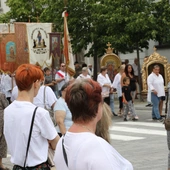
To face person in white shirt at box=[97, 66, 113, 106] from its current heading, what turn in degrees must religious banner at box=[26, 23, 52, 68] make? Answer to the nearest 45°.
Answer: approximately 45° to its left

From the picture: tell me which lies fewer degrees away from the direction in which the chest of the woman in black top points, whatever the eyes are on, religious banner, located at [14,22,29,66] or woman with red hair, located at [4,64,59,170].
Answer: the woman with red hair

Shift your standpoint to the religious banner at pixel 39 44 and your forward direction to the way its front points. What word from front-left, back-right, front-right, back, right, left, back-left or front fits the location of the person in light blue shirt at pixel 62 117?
front

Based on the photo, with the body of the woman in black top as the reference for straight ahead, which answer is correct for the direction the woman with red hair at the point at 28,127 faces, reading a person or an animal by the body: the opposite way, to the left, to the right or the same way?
the opposite way

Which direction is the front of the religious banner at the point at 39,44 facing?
toward the camera

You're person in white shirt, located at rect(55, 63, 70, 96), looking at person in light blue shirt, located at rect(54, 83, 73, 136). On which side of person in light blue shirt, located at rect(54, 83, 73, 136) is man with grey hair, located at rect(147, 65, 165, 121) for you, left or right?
left

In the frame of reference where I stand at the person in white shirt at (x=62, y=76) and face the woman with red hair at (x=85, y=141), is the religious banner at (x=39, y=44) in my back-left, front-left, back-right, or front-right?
back-right

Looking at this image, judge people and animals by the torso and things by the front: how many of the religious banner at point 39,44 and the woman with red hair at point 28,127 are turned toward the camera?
1

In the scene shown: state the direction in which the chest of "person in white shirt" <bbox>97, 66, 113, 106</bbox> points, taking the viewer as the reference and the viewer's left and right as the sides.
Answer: facing the viewer and to the right of the viewer

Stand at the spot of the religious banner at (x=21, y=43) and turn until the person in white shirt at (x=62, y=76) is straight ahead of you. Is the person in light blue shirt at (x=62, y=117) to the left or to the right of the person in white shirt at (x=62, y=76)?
right

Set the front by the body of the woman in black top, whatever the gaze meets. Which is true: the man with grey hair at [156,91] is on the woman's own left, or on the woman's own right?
on the woman's own left

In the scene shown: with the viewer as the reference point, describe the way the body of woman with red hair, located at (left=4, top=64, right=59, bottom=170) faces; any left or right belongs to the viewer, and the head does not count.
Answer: facing away from the viewer and to the right of the viewer

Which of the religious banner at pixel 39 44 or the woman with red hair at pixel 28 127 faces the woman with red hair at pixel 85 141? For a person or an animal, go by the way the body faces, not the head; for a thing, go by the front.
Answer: the religious banner

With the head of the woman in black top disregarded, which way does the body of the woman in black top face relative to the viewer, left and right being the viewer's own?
facing the viewer and to the left of the viewer
